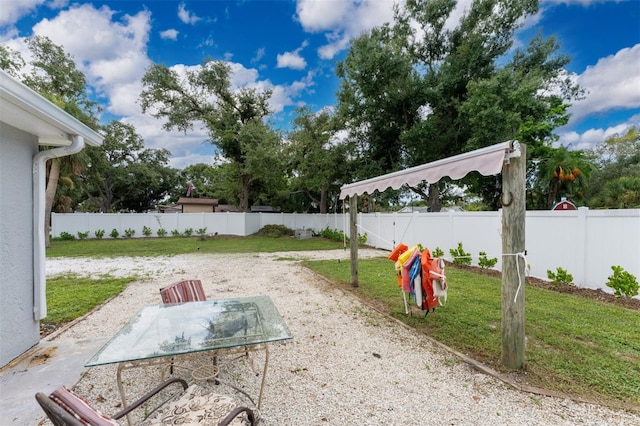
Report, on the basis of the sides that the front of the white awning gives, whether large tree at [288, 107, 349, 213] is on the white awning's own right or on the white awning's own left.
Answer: on the white awning's own right

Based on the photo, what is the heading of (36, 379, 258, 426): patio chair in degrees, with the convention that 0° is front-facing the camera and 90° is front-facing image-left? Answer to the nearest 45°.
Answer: approximately 225°

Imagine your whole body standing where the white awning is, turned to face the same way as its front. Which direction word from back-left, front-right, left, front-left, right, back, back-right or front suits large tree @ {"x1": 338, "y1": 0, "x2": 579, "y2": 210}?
back-right

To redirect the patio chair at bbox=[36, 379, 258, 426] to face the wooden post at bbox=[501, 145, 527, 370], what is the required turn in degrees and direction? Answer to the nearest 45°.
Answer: approximately 45° to its right

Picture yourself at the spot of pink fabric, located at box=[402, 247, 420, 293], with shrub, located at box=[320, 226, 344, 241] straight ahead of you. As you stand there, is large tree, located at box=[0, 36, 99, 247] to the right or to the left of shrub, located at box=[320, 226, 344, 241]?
left

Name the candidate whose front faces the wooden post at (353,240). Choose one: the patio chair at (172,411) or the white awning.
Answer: the patio chair

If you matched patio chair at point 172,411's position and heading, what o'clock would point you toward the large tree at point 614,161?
The large tree is roughly at 1 o'clock from the patio chair.

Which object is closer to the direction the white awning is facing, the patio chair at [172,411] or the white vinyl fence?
the patio chair

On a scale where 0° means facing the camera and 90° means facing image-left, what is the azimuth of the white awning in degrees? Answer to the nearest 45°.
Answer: approximately 45°

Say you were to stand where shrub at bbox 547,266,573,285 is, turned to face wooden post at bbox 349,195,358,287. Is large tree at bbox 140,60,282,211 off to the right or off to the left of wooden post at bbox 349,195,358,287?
right
